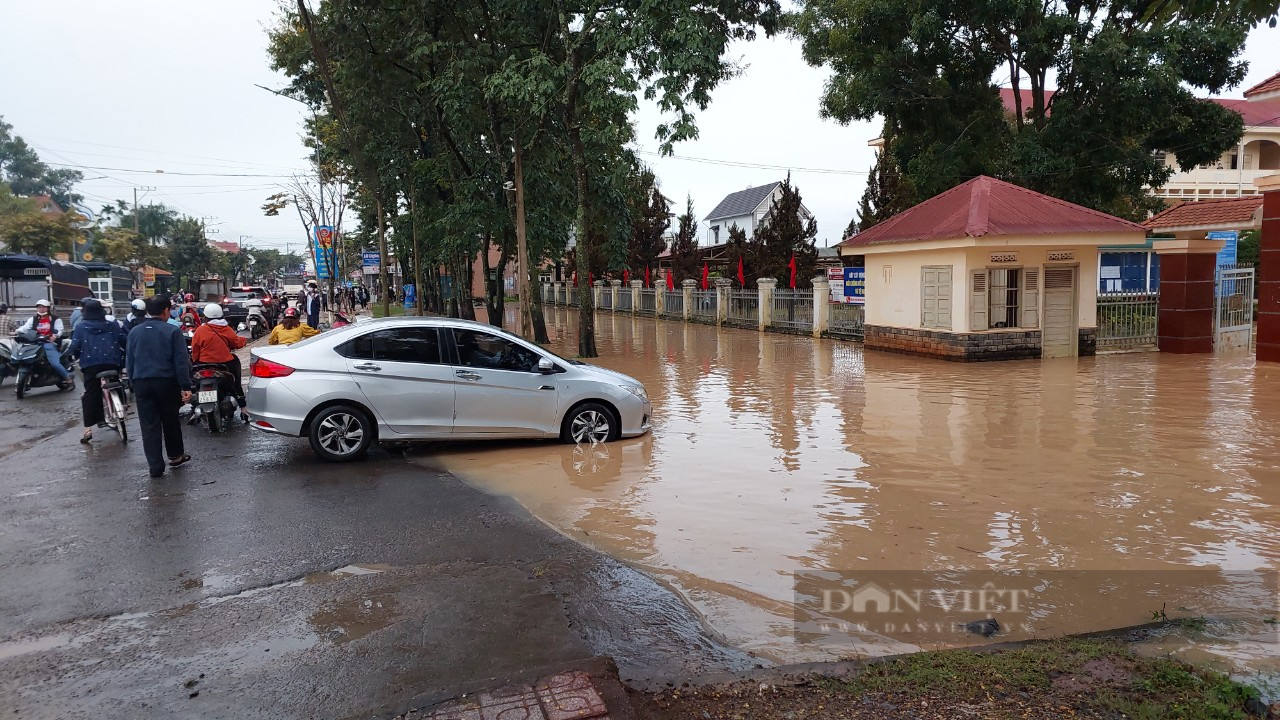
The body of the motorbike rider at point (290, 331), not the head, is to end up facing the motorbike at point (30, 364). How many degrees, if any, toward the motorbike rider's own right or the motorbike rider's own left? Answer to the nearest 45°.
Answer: approximately 45° to the motorbike rider's own left

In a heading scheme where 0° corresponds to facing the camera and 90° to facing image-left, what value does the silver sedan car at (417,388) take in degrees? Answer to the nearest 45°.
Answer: approximately 270°

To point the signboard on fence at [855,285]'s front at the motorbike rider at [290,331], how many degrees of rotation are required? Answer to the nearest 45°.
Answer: approximately 45° to its right

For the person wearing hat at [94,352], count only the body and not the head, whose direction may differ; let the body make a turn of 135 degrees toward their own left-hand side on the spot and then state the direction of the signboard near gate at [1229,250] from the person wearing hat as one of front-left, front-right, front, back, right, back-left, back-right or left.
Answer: back-left

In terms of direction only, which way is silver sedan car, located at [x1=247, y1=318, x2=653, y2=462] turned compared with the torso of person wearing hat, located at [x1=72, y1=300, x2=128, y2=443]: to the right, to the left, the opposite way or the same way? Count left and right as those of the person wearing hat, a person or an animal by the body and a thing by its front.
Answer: to the right

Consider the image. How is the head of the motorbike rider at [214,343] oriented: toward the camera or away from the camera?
away from the camera

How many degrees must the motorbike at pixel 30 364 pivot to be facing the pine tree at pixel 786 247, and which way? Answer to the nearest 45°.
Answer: approximately 135° to its left

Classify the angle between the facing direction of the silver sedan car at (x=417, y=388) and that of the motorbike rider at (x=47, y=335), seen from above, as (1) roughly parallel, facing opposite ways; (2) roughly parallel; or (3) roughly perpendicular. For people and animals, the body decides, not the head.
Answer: roughly perpendicular

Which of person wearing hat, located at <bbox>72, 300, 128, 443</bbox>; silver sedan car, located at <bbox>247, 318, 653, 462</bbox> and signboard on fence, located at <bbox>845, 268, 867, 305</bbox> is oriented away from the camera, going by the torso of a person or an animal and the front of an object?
the person wearing hat

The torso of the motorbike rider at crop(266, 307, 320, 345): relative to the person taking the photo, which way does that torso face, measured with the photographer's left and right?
facing away from the viewer

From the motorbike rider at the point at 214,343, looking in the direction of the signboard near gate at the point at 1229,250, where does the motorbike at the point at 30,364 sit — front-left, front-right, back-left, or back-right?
back-left
